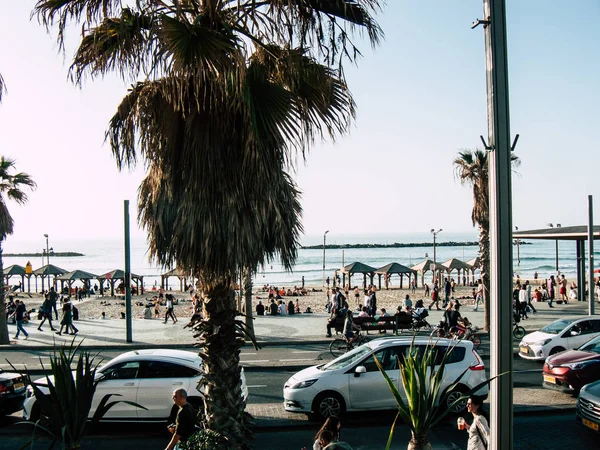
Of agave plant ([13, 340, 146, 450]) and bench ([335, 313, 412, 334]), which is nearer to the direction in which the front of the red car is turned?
the agave plant

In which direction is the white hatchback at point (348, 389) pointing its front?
to the viewer's left

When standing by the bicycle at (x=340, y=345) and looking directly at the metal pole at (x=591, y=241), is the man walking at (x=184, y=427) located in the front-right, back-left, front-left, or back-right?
back-right

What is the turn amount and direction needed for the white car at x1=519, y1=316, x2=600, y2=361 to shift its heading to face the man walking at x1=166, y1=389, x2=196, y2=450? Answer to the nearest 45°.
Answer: approximately 45° to its left

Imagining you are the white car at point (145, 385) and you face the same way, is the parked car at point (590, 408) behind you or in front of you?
behind

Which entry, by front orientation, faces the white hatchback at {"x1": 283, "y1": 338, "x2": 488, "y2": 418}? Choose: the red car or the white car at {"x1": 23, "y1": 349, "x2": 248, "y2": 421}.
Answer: the red car

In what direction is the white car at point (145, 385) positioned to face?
to the viewer's left

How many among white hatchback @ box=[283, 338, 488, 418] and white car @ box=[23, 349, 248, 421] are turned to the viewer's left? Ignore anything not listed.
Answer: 2

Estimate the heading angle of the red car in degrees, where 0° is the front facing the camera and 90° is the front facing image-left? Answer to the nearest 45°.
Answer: approximately 45°

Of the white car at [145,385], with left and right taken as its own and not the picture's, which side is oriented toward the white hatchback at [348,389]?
back
